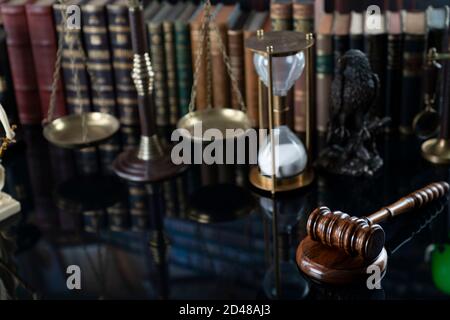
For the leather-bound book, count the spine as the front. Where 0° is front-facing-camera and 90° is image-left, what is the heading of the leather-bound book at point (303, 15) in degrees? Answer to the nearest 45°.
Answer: approximately 0°

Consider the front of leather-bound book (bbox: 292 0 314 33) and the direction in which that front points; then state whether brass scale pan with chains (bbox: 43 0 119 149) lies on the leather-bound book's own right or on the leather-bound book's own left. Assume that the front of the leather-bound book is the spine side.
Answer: on the leather-bound book's own right

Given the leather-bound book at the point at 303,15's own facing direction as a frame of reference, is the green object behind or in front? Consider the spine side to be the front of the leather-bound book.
in front

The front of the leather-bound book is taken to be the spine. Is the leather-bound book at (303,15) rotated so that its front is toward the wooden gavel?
yes
